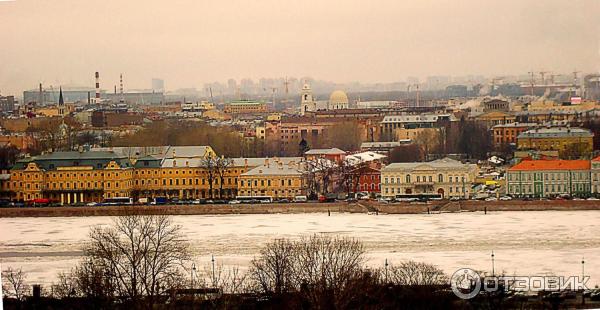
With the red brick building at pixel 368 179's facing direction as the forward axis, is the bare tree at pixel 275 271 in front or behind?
in front

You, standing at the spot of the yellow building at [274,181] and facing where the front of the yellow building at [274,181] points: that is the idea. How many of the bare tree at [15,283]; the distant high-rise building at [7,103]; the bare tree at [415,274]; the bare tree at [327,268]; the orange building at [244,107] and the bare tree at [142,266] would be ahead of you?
4

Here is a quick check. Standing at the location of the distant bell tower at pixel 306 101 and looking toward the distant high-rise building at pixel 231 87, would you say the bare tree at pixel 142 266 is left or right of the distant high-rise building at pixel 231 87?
left

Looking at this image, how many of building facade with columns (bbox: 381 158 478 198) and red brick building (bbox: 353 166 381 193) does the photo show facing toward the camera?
2

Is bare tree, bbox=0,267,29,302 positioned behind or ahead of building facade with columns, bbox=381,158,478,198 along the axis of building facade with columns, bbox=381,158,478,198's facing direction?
ahead

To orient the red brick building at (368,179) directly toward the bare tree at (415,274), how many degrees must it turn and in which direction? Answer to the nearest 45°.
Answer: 0° — it already faces it

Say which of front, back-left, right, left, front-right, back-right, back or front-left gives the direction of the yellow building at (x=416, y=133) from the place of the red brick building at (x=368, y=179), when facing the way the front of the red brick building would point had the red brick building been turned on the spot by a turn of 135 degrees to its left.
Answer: front-left

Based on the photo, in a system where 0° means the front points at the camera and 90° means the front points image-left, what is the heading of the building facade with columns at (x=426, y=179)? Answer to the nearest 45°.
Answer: approximately 0°

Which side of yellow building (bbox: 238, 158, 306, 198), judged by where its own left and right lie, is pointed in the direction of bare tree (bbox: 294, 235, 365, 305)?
front

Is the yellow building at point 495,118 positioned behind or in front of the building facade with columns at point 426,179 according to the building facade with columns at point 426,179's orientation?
behind
